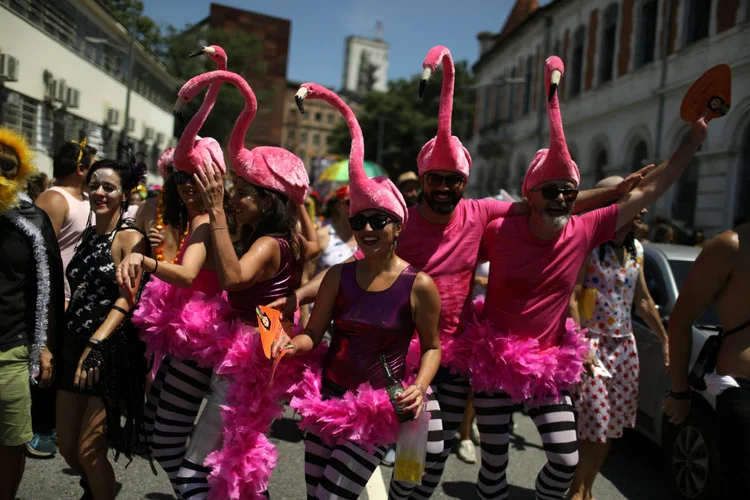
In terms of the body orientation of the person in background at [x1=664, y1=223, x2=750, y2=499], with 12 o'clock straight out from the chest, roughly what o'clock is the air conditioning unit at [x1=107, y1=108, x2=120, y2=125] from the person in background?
The air conditioning unit is roughly at 10 o'clock from the person in background.

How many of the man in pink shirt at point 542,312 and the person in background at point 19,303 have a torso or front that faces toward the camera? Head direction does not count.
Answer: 2

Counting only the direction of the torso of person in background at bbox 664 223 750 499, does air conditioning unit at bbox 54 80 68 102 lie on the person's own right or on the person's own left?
on the person's own left

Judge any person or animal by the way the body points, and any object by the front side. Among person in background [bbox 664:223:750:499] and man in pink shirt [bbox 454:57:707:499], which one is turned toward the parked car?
the person in background

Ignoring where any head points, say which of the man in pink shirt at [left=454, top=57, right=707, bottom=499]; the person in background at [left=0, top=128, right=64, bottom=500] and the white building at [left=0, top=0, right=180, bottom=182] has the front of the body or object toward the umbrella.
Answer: the white building

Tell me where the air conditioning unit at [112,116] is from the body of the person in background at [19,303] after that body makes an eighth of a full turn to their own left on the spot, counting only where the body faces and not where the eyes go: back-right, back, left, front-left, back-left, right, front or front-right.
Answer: back-left

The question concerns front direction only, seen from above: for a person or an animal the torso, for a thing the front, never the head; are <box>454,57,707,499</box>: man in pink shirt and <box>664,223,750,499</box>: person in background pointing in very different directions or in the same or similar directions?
very different directions

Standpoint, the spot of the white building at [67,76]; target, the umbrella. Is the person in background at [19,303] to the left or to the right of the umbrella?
right

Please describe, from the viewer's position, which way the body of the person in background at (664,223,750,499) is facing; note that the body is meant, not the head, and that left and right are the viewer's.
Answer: facing away from the viewer

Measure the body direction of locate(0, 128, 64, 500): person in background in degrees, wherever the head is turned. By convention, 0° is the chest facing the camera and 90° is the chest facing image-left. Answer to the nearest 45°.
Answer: approximately 0°
